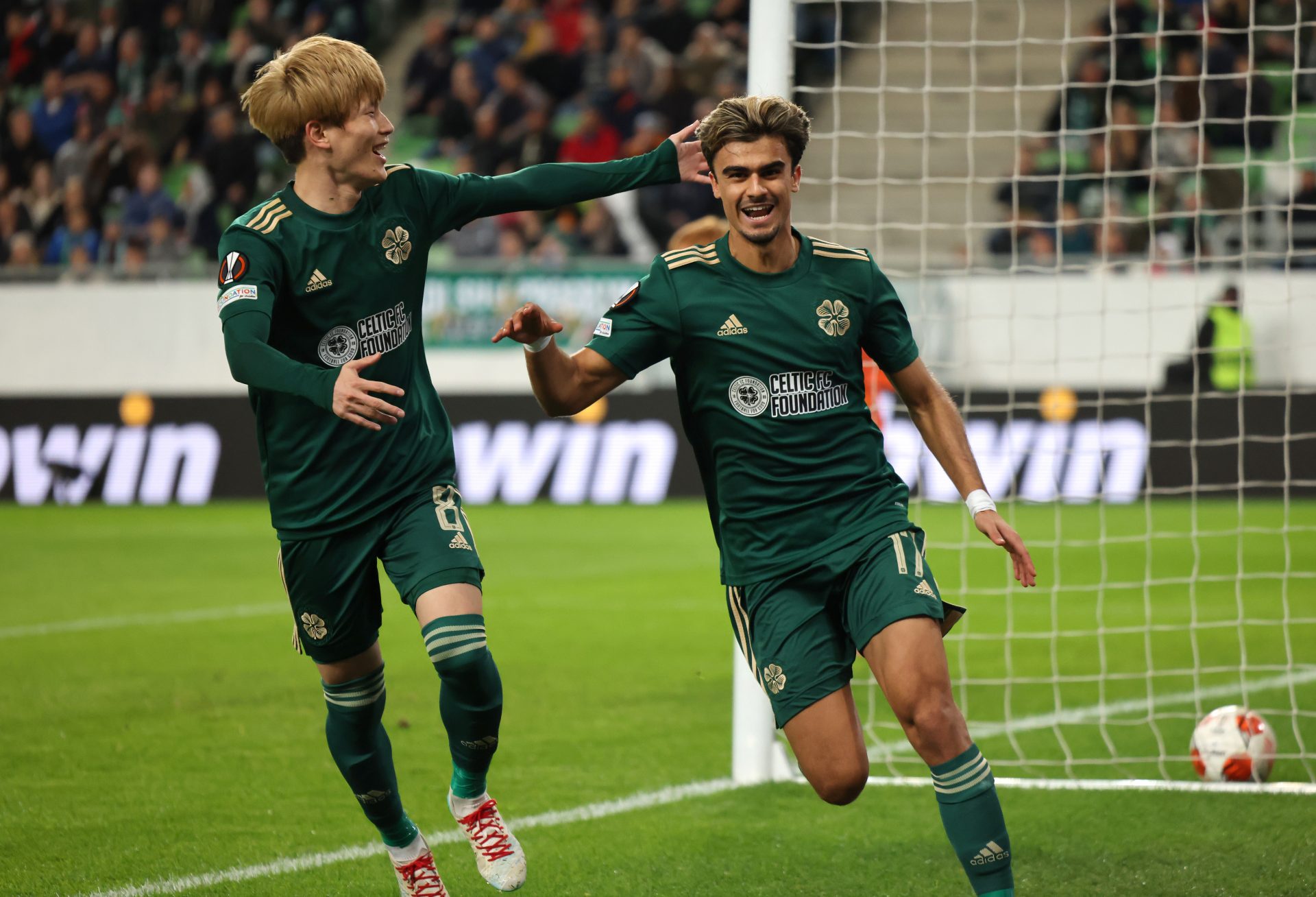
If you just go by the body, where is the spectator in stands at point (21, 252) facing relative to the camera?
toward the camera

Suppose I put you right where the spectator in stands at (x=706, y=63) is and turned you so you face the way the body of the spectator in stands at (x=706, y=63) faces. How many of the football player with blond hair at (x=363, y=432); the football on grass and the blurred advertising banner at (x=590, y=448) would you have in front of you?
3

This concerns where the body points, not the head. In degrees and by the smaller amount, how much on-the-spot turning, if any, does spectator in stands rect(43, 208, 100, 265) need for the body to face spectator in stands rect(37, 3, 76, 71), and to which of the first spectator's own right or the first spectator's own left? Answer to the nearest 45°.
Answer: approximately 180°

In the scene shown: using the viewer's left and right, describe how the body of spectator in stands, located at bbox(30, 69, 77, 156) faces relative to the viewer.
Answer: facing the viewer

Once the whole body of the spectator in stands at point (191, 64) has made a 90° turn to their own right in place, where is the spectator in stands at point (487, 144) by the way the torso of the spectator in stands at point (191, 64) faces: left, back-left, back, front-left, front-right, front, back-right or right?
back-left

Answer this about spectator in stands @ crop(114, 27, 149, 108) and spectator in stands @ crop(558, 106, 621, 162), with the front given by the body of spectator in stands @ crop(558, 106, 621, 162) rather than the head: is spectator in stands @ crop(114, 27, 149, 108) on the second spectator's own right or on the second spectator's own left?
on the second spectator's own right

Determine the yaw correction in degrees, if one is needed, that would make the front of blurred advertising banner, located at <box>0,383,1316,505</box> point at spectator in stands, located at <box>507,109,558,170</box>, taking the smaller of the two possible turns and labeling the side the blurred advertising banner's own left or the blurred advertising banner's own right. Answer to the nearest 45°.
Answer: approximately 180°

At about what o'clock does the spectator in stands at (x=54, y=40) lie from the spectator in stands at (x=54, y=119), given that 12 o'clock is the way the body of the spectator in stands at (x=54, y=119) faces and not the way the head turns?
the spectator in stands at (x=54, y=40) is roughly at 6 o'clock from the spectator in stands at (x=54, y=119).

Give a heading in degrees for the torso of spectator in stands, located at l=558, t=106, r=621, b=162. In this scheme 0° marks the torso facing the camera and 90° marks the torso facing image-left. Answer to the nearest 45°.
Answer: approximately 0°

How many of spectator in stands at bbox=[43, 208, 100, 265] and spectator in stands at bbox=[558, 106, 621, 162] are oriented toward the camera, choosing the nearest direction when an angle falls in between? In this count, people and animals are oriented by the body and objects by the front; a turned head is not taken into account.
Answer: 2

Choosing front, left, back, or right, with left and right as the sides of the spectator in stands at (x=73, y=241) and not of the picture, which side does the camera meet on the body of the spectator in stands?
front
